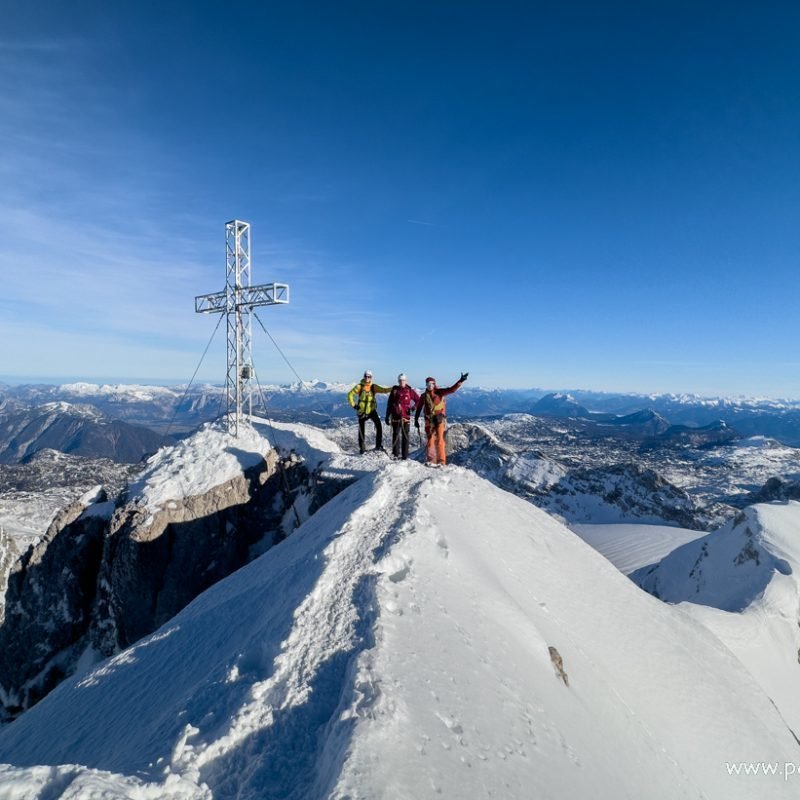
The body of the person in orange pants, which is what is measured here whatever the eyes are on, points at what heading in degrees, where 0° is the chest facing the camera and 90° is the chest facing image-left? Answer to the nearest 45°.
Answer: approximately 0°

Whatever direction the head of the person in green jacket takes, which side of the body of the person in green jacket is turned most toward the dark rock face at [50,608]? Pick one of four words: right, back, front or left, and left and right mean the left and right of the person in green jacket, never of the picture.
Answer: right

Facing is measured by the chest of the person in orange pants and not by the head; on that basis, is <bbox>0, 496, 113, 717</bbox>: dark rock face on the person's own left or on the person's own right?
on the person's own right

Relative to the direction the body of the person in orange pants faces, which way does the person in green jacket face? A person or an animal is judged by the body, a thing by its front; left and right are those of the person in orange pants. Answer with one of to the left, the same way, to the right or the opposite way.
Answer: the same way

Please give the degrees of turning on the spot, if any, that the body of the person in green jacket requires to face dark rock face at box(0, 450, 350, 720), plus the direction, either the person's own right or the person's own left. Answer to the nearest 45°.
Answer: approximately 135° to the person's own right

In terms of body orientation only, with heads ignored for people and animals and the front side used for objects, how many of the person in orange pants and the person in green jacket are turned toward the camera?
2

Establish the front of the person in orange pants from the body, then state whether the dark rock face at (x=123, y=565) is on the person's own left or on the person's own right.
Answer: on the person's own right

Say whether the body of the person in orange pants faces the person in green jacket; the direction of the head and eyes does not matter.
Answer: no

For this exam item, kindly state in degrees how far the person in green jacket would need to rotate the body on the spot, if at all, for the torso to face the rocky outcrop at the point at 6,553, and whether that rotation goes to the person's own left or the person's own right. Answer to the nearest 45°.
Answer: approximately 135° to the person's own right

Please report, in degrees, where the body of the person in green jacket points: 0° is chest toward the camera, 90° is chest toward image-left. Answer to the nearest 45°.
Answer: approximately 0°
